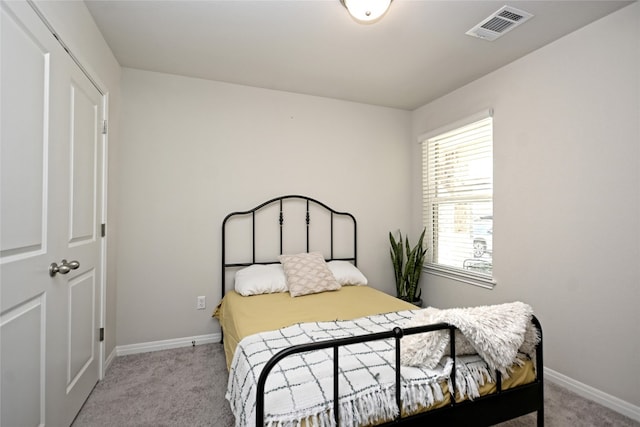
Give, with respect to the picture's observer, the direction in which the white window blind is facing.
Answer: facing the viewer and to the left of the viewer

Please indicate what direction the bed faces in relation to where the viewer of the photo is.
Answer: facing the viewer and to the right of the viewer

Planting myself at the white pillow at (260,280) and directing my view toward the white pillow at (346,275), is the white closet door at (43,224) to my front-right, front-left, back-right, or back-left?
back-right

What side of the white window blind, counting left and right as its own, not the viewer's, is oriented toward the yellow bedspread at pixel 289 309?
front

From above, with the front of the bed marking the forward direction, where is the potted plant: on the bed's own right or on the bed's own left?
on the bed's own left

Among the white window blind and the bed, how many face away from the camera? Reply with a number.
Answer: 0

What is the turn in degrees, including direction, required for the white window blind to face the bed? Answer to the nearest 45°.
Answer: approximately 45° to its left

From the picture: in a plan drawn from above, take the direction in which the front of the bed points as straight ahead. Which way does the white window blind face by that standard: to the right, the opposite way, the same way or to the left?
to the right
